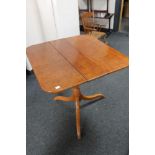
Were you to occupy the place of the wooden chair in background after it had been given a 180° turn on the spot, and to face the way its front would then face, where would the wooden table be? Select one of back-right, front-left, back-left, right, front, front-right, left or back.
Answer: back-left
